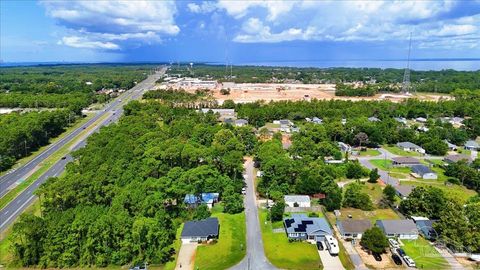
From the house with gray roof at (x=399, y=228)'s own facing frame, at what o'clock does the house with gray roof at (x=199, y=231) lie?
the house with gray roof at (x=199, y=231) is roughly at 2 o'clock from the house with gray roof at (x=399, y=228).

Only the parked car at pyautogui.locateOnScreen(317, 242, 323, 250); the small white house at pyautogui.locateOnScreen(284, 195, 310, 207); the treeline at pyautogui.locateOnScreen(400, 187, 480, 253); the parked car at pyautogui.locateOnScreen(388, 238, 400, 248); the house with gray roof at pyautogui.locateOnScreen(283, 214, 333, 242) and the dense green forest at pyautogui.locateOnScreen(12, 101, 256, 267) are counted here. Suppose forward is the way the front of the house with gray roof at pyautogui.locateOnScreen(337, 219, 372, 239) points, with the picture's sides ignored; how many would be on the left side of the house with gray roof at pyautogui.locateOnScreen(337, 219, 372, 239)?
2

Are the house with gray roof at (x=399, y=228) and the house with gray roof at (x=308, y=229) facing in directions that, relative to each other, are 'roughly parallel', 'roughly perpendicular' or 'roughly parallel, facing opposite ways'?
roughly parallel

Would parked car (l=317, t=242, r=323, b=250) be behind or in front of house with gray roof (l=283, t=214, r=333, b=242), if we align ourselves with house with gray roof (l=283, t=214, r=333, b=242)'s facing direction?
in front

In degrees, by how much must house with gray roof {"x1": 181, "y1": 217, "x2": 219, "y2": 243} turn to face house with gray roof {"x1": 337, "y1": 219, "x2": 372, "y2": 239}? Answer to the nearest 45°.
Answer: approximately 90° to its left

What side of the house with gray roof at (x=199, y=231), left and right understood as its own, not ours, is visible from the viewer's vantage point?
front

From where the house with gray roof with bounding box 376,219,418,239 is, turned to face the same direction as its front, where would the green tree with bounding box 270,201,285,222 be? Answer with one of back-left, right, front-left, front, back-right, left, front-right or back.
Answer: right

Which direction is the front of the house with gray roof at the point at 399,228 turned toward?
toward the camera

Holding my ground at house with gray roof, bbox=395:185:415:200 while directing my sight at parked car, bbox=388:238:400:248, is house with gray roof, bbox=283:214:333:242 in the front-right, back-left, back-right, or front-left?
front-right

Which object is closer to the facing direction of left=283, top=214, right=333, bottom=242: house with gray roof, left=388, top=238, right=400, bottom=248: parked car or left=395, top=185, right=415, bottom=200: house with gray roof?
the parked car

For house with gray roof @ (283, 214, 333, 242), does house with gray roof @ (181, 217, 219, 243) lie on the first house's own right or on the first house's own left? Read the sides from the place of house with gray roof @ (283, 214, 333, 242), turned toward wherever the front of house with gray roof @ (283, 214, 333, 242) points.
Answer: on the first house's own right

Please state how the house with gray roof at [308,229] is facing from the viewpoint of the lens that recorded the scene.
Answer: facing the viewer
